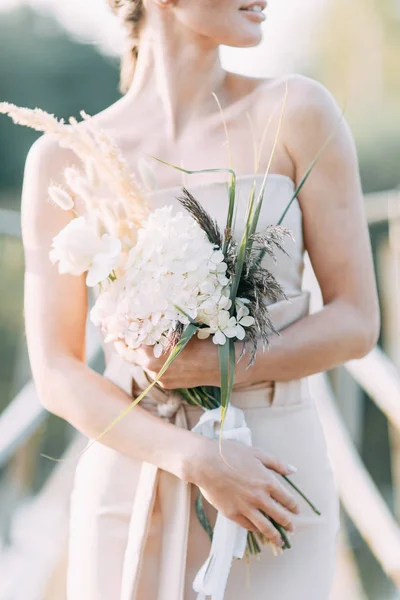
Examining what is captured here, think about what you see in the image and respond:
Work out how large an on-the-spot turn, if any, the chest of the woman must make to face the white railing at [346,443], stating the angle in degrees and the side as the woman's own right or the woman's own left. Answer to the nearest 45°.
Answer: approximately 135° to the woman's own left

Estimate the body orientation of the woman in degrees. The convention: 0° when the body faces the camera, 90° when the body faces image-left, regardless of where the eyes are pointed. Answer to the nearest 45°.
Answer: approximately 0°
